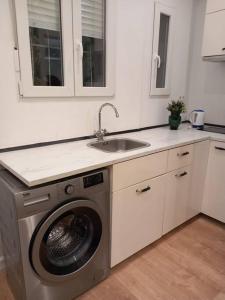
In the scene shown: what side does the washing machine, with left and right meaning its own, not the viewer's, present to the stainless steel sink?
left

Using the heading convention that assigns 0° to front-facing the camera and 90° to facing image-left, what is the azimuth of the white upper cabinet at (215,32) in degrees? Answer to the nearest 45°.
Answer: approximately 45°

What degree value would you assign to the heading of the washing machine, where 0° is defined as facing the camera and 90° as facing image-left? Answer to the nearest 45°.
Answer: approximately 315°

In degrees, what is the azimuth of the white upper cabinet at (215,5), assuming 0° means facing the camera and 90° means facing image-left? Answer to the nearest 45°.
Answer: approximately 45°

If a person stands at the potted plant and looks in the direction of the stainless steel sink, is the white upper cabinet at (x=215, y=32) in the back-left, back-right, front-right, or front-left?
back-left
